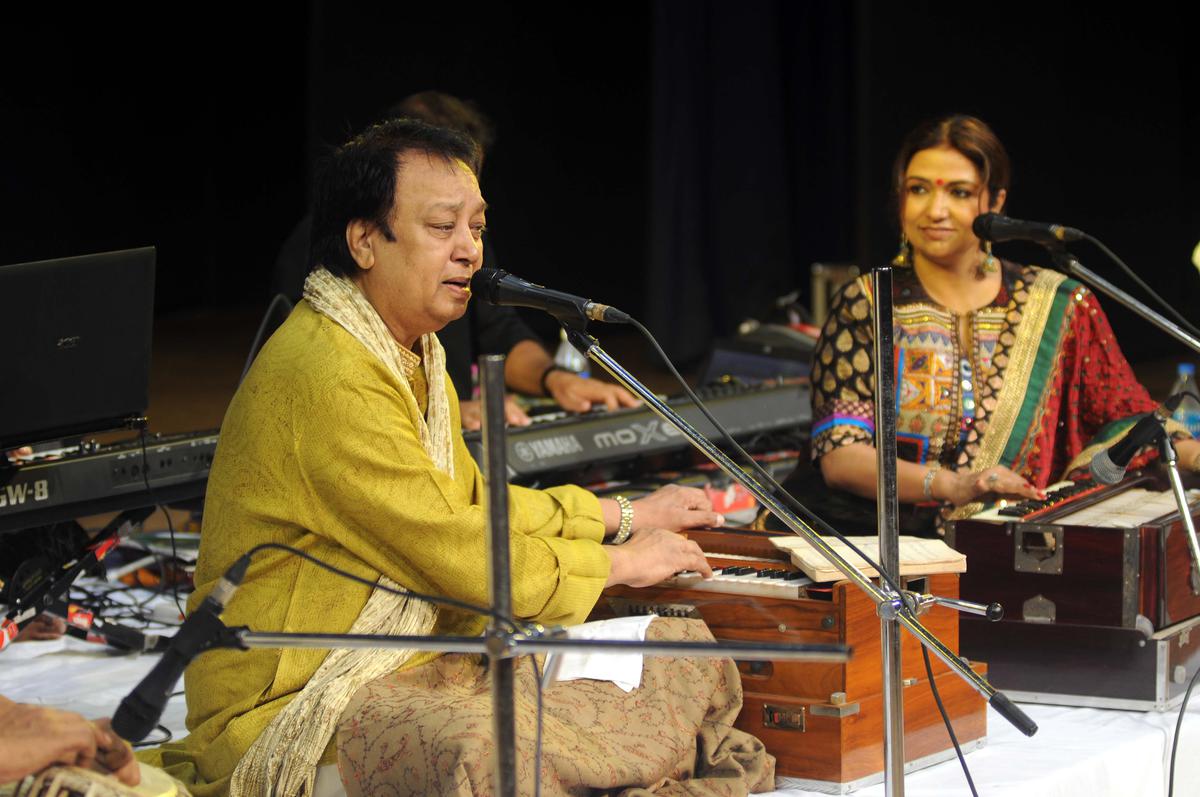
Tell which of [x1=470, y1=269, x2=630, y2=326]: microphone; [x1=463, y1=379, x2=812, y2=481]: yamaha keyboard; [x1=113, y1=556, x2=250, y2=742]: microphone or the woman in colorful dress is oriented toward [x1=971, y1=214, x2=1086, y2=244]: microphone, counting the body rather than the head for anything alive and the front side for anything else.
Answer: the woman in colorful dress

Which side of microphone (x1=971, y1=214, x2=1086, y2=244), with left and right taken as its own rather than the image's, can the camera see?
left

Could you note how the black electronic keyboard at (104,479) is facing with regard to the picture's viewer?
facing away from the viewer and to the left of the viewer

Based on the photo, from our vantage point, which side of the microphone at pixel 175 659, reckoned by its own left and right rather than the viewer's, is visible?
left

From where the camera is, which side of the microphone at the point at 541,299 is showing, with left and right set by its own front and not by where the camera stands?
left

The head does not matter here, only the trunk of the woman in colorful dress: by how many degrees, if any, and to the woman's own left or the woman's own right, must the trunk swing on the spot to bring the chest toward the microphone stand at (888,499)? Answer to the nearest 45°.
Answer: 0° — they already face it

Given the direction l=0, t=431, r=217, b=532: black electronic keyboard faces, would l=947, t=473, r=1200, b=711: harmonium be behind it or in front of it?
behind

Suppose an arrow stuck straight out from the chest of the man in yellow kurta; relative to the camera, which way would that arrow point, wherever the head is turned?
to the viewer's right

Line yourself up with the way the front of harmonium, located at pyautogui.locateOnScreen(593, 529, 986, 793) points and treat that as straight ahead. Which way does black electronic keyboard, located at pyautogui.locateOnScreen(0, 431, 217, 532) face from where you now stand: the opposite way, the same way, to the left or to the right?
to the right

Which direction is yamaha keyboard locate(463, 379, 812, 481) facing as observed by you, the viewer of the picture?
facing away from the viewer and to the left of the viewer
